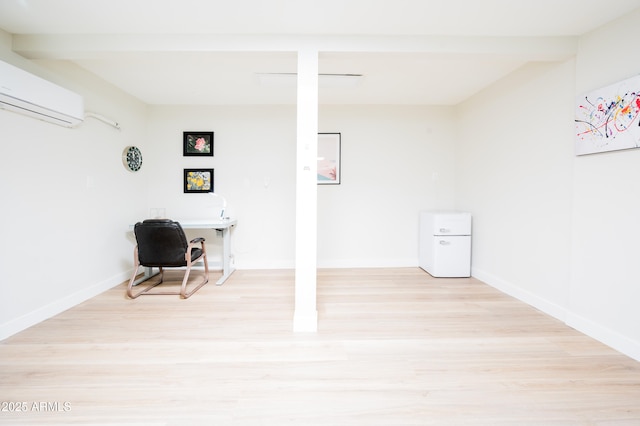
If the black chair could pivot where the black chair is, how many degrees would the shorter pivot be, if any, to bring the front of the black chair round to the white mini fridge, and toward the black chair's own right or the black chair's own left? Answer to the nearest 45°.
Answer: approximately 45° to the black chair's own right

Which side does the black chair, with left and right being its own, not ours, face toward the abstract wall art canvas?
right

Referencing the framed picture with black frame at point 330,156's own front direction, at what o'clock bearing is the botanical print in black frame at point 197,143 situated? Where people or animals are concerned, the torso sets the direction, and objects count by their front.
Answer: The botanical print in black frame is roughly at 3 o'clock from the framed picture with black frame.

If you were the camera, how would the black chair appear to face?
facing away from the viewer and to the right of the viewer

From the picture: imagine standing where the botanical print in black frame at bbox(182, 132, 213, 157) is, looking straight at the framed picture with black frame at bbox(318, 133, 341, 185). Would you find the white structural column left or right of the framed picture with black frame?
right

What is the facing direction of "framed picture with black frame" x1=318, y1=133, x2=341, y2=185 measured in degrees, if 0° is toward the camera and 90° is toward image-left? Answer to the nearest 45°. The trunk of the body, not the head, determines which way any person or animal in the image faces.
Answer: approximately 0°

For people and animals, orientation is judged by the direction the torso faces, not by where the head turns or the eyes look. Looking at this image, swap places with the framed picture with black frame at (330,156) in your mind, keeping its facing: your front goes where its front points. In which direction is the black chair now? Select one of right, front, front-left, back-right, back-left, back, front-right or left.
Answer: front-right
